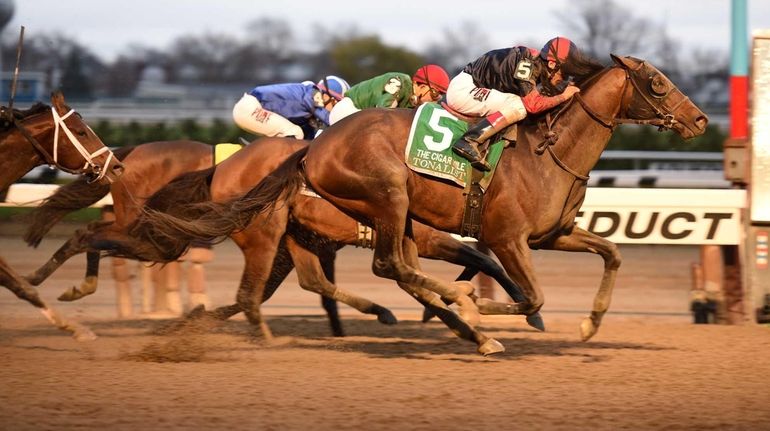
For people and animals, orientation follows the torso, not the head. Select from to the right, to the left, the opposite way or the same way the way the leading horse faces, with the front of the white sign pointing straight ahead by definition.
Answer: to the left

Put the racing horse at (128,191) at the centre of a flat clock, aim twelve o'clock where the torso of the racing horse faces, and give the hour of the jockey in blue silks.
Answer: The jockey in blue silks is roughly at 12 o'clock from the racing horse.

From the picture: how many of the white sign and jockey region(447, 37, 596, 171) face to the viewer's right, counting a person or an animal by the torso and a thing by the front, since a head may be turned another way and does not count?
1

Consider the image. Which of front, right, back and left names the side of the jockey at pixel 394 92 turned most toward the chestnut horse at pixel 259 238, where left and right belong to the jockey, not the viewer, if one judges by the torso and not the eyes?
back

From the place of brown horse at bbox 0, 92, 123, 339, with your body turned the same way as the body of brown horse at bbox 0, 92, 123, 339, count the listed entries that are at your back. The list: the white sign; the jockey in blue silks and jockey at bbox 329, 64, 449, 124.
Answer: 0

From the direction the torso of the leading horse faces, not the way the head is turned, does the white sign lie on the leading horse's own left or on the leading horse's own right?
on the leading horse's own left

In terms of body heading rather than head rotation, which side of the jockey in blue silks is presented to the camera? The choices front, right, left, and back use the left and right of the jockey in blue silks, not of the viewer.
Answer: right

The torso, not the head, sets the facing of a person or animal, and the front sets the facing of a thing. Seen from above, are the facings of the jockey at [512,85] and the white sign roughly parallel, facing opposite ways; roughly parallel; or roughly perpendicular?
roughly perpendicular

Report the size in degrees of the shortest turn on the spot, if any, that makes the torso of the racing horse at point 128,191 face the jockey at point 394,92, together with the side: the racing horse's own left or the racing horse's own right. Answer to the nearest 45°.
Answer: approximately 45° to the racing horse's own right

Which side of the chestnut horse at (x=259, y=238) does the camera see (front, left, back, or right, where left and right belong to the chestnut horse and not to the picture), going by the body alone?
right

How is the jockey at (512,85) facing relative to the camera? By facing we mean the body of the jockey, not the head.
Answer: to the viewer's right

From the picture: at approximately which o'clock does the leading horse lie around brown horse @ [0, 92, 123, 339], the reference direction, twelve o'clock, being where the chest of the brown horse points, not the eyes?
The leading horse is roughly at 1 o'clock from the brown horse.

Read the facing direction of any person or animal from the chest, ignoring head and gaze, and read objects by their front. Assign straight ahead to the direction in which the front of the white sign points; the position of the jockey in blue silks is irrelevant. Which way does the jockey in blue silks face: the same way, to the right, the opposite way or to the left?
to the left

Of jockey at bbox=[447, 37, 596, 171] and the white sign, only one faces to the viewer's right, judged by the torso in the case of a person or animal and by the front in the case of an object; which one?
the jockey

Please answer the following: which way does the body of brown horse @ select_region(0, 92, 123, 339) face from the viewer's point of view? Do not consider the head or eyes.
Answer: to the viewer's right

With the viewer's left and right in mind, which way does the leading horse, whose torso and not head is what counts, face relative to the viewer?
facing to the right of the viewer

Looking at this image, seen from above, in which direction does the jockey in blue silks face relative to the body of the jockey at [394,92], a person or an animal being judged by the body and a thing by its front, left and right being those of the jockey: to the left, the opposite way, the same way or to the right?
the same way

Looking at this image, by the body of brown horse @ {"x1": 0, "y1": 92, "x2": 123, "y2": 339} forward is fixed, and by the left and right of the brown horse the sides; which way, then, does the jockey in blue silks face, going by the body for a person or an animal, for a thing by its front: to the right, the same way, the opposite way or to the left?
the same way

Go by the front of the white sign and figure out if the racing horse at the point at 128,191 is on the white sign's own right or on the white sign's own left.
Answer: on the white sign's own right

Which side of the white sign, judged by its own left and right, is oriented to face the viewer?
front

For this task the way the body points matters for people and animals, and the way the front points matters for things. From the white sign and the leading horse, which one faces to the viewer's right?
the leading horse
